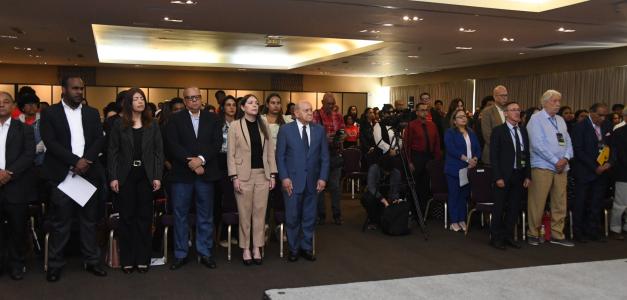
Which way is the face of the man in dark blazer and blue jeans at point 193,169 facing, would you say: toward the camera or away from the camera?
toward the camera

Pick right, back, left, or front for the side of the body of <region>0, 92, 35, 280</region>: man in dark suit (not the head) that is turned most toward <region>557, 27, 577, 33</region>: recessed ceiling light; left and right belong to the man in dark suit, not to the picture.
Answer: left

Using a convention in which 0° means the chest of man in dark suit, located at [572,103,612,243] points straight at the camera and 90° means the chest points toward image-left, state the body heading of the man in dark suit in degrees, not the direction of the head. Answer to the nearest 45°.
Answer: approximately 315°

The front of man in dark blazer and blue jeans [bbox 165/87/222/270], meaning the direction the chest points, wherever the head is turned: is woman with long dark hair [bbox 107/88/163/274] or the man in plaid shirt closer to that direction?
the woman with long dark hair

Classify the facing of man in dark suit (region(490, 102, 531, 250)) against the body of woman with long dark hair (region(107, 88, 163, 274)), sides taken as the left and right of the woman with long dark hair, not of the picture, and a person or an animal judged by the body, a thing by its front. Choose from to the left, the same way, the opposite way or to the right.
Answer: the same way

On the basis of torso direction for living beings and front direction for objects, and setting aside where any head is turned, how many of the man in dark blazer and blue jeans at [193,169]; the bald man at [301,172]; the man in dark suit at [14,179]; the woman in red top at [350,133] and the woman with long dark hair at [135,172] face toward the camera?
5

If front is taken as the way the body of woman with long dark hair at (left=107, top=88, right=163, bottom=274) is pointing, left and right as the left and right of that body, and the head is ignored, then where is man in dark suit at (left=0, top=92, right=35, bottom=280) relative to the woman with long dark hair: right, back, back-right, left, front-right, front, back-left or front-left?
right

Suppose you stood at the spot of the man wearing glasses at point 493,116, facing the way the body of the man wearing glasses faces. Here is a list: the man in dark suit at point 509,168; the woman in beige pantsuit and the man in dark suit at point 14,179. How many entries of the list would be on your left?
0

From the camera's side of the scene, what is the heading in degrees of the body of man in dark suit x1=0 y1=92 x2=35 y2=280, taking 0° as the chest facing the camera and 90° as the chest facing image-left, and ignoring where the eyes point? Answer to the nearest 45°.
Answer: approximately 0°

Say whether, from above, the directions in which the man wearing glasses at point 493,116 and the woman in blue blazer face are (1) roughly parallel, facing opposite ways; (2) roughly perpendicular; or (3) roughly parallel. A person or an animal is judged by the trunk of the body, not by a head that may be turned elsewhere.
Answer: roughly parallel

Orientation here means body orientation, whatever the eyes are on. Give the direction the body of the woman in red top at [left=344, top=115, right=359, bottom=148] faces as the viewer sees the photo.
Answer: toward the camera

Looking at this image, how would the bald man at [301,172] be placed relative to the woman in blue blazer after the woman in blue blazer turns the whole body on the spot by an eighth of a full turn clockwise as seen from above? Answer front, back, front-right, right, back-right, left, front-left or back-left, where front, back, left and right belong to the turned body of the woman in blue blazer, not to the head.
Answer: front-right

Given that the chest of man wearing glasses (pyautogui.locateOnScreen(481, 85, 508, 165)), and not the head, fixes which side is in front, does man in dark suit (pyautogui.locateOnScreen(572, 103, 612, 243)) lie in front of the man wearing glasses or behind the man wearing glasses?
in front

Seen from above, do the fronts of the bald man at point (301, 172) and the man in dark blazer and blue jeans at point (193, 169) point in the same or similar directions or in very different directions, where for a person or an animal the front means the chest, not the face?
same or similar directions

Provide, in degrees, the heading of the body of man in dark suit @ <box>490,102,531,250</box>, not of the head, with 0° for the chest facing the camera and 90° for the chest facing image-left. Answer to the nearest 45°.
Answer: approximately 315°

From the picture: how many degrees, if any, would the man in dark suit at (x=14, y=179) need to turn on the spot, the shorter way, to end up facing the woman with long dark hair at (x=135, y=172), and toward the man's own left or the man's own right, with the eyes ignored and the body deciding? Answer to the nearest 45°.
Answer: approximately 90° to the man's own left

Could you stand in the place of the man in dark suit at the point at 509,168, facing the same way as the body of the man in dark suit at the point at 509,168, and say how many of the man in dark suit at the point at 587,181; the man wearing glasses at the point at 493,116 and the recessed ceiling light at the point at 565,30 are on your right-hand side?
0

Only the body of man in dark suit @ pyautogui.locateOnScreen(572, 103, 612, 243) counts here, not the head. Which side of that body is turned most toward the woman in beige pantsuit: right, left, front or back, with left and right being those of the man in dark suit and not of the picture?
right

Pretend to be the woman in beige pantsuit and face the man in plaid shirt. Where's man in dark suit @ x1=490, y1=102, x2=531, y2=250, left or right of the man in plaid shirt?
right
